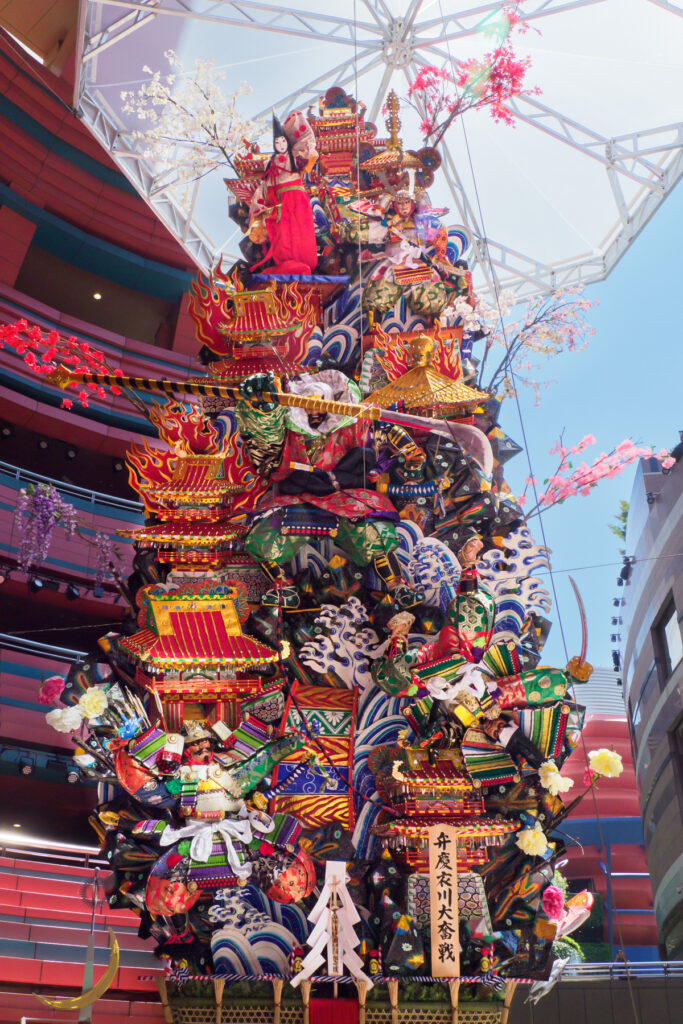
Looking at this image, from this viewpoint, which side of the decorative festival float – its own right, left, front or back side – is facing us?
front

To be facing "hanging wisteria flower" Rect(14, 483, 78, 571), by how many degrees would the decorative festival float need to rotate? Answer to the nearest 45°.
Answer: approximately 135° to its right

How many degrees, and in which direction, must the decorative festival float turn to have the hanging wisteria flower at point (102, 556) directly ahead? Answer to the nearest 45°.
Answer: approximately 135° to its right
